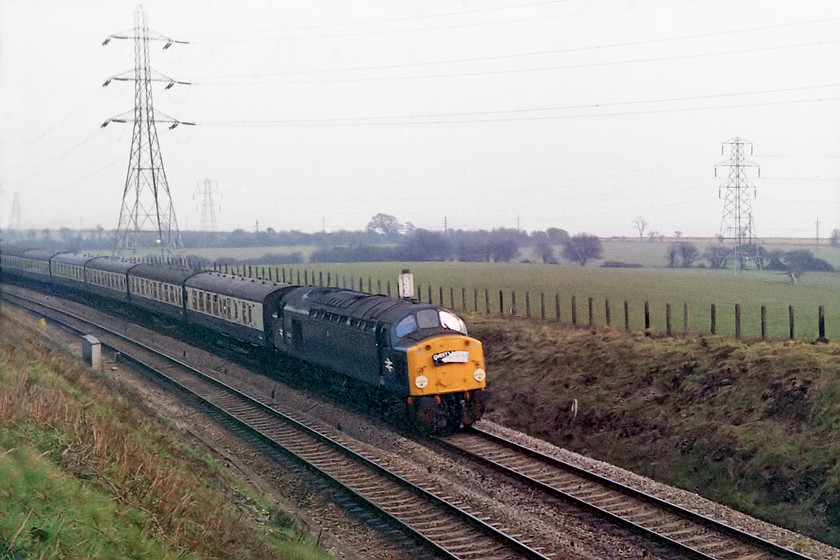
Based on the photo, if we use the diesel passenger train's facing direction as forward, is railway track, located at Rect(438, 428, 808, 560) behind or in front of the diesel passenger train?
in front

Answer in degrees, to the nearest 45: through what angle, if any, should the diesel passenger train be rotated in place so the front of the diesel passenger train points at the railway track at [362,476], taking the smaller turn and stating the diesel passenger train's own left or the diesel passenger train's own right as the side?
approximately 45° to the diesel passenger train's own right

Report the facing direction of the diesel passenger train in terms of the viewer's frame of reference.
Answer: facing the viewer and to the right of the viewer
